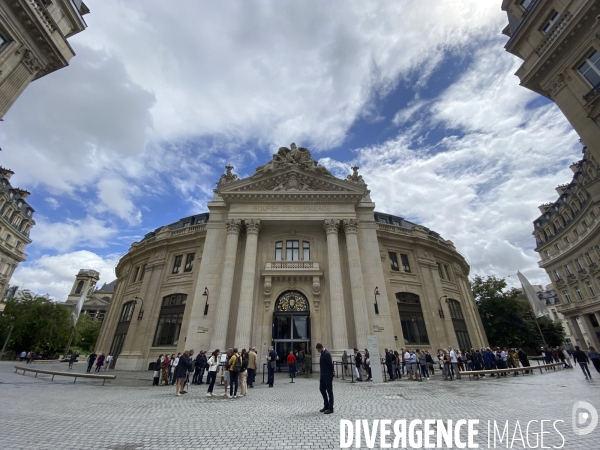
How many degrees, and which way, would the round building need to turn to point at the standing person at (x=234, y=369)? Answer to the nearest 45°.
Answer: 0° — it already faces them

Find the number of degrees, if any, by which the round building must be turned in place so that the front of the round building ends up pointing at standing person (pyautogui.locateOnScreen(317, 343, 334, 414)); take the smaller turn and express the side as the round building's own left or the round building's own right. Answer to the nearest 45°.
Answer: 0° — it already faces them

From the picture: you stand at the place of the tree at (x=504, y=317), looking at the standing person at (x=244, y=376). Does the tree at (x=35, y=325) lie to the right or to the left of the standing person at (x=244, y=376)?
right

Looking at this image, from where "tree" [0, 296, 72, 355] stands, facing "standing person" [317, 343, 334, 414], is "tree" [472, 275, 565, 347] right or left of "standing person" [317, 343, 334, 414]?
left

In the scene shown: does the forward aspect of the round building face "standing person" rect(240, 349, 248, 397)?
yes

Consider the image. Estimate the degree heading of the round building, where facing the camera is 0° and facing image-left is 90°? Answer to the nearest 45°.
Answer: approximately 0°

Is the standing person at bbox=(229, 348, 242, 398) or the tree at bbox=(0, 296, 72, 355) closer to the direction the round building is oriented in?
the standing person
